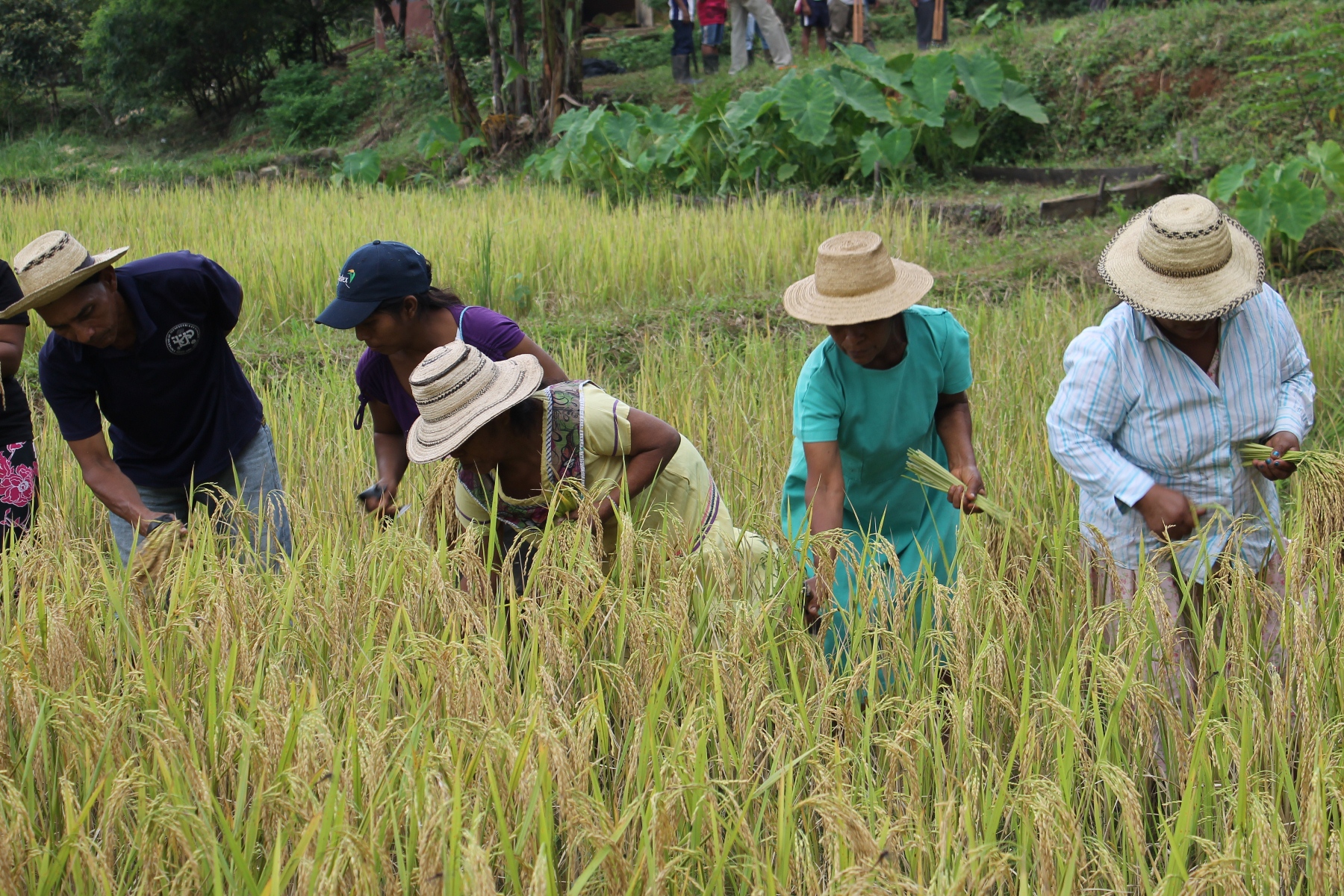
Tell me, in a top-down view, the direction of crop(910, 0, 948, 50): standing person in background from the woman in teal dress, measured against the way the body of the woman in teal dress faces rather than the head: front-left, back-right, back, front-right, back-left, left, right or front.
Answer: back

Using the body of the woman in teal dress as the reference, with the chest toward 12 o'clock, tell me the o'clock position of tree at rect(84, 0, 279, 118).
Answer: The tree is roughly at 5 o'clock from the woman in teal dress.

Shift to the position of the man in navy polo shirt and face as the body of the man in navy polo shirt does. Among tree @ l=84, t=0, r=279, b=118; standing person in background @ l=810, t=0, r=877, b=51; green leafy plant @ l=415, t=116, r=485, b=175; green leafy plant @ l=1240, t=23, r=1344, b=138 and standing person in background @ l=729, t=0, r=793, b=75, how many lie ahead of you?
0

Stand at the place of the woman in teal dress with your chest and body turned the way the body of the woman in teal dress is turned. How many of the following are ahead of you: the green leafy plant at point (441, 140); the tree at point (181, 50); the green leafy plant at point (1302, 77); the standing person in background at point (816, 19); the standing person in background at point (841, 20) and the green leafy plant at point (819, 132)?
0

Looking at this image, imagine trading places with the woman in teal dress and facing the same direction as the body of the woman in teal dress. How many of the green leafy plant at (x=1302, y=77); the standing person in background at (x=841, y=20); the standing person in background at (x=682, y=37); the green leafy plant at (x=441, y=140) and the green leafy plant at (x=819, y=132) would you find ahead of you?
0

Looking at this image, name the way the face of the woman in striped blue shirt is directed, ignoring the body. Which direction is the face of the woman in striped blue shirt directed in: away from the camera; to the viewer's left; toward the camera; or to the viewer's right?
toward the camera

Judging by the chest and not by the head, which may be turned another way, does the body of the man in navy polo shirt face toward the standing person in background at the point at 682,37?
no

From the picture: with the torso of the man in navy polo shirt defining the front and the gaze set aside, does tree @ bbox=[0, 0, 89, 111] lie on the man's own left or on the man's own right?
on the man's own right

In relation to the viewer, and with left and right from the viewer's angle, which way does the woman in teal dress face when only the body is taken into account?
facing the viewer

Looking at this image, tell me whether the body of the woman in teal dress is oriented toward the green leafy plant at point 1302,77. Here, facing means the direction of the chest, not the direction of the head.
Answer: no

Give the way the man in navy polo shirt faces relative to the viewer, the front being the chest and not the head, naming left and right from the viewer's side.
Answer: facing the viewer and to the left of the viewer

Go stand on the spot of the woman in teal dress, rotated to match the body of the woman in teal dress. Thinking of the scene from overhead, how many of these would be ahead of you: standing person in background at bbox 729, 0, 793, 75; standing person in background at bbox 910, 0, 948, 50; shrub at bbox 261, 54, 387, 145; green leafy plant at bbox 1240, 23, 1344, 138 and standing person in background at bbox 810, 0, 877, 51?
0

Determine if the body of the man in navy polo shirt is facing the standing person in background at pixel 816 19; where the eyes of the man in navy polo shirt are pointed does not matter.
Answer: no

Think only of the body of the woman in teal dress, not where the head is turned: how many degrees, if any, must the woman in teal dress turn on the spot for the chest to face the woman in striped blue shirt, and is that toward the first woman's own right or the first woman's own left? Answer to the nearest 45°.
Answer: approximately 90° to the first woman's own left

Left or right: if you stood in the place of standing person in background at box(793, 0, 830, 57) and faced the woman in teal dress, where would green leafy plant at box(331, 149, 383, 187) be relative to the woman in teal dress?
right
